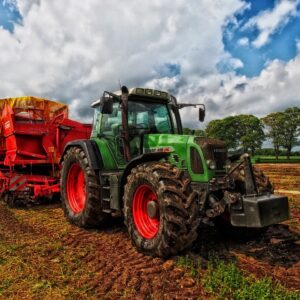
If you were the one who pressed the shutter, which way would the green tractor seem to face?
facing the viewer and to the right of the viewer

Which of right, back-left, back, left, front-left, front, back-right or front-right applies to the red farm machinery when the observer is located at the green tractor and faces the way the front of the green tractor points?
back
